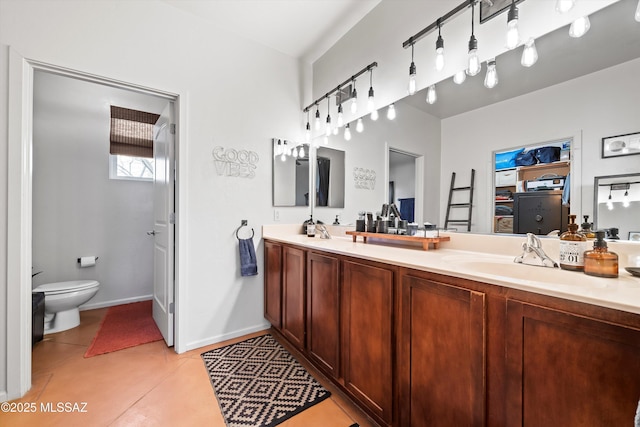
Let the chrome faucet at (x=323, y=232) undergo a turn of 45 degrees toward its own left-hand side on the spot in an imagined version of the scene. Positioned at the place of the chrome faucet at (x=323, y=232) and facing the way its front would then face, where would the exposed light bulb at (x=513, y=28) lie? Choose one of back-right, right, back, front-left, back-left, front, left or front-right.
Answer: front-left

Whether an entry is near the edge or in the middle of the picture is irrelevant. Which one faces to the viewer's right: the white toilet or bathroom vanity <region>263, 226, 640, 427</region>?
the white toilet

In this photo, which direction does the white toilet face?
to the viewer's right

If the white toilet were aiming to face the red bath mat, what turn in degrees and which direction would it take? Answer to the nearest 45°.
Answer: approximately 45° to its right

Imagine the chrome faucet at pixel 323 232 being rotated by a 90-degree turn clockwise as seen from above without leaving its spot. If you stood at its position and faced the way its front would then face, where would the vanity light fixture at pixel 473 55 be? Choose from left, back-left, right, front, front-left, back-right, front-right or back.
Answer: back
